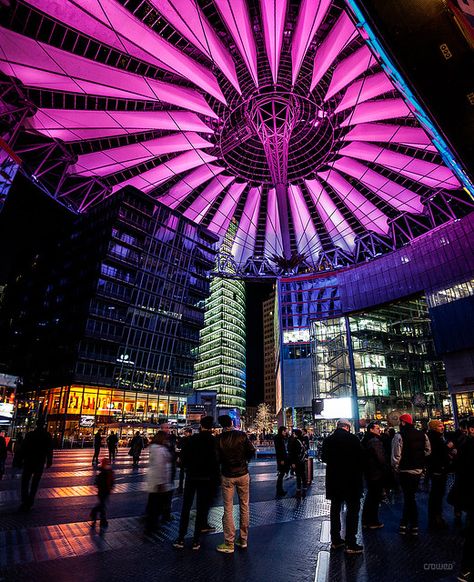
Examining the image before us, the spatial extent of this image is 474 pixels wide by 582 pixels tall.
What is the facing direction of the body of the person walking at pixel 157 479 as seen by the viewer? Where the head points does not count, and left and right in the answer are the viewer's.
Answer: facing away from the viewer and to the right of the viewer

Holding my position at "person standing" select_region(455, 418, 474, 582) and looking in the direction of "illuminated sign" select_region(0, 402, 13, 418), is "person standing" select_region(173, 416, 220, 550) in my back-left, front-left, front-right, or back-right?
front-left

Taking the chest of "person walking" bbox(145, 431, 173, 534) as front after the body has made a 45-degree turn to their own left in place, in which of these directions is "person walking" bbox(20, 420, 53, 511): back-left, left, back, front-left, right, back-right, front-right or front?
front-left

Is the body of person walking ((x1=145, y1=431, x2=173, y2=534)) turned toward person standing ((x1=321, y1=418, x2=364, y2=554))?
no

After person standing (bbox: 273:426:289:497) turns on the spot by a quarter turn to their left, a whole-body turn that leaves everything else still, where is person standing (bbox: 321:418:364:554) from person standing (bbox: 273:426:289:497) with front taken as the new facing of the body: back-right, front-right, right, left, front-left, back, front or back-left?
back

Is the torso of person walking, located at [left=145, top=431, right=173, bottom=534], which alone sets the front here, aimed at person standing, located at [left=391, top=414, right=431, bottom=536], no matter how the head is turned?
no

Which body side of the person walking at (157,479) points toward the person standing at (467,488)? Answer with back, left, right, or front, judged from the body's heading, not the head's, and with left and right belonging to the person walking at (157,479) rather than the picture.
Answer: right

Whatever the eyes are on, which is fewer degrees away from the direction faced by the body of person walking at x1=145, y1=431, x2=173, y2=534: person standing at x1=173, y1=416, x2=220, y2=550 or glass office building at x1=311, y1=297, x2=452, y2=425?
the glass office building

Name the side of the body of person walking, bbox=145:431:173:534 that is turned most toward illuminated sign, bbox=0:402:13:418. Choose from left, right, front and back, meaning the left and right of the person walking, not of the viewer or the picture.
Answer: left
